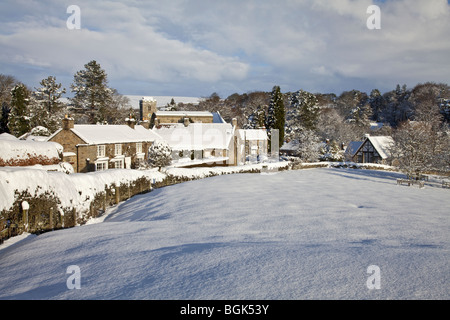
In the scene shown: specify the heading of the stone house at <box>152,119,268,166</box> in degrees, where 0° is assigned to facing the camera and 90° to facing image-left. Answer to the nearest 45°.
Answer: approximately 0°

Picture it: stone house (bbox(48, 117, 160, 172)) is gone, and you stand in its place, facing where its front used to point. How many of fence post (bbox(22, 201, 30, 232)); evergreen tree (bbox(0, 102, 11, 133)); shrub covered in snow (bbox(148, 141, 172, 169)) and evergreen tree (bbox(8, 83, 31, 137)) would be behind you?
2

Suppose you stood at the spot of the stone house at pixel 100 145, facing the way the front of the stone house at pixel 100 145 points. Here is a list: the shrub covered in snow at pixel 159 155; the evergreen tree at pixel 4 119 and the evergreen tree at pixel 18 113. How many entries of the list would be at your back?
2

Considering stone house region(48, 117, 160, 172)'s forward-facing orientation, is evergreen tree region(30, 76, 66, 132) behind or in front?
behind

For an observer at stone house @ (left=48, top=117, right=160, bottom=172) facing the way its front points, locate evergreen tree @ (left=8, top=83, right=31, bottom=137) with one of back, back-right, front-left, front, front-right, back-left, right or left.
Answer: back

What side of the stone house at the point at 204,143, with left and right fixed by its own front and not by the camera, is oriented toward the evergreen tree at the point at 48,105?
right

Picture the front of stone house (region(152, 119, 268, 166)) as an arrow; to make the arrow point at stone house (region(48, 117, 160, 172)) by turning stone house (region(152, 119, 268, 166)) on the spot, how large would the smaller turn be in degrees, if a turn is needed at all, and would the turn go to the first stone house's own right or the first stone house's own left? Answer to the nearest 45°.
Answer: approximately 45° to the first stone house's own right

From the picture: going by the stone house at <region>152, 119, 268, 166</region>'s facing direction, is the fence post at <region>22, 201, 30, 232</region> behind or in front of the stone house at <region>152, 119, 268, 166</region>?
in front

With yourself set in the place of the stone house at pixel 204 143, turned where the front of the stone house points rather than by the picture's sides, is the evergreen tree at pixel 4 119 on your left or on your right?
on your right

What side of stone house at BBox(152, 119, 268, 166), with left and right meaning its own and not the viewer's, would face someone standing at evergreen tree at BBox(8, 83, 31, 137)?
right

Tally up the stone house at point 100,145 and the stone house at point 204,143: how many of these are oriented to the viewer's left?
0
